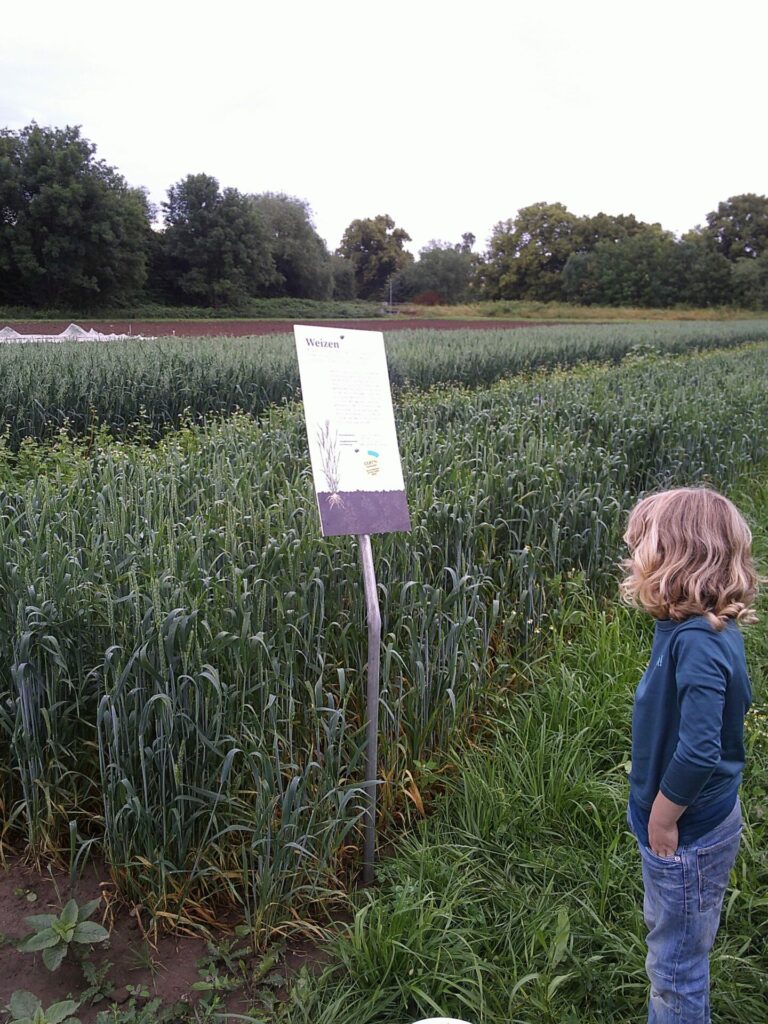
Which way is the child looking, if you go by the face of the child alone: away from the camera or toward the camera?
away from the camera

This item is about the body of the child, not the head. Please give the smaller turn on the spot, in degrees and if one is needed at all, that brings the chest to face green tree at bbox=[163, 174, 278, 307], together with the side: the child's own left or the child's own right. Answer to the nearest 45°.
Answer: approximately 45° to the child's own right

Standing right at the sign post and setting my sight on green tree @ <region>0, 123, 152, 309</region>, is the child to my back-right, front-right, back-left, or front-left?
back-right
